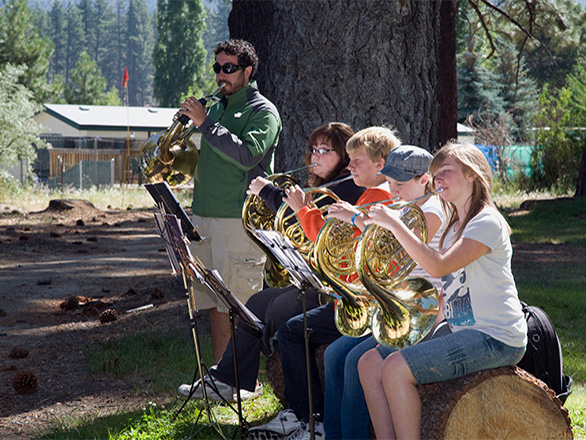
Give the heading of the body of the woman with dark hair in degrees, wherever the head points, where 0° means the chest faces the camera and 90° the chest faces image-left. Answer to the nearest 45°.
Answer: approximately 45°

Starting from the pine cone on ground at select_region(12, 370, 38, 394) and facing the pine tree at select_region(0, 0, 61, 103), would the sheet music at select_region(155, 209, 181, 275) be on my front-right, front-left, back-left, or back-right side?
back-right

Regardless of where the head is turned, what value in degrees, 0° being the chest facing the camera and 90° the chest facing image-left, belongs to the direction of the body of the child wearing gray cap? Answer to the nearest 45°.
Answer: approximately 45°

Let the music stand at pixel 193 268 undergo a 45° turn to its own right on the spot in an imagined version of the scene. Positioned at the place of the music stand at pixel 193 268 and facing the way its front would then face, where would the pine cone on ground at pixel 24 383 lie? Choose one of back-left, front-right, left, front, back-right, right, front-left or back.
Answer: back

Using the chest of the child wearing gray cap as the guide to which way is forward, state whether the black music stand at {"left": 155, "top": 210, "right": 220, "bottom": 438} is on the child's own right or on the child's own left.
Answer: on the child's own right

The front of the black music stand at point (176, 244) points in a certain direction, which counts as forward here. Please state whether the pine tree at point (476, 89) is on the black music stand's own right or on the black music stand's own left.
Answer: on the black music stand's own left

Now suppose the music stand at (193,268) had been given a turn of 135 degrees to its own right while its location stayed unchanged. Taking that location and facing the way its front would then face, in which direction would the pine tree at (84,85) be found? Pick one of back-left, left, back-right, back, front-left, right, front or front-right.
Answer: back-right

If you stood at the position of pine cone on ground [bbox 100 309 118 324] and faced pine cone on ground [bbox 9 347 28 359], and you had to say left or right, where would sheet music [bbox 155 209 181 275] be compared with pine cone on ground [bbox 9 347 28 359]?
left
